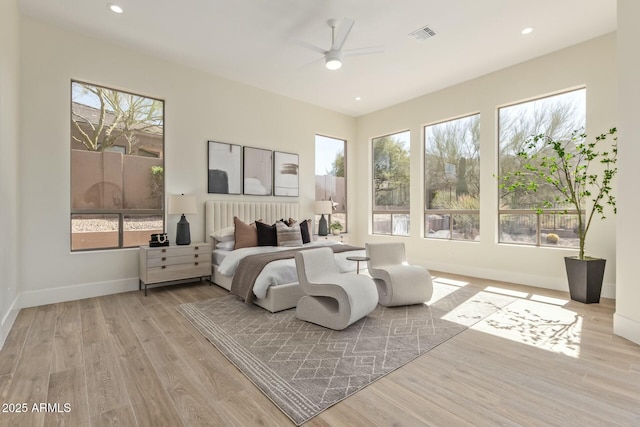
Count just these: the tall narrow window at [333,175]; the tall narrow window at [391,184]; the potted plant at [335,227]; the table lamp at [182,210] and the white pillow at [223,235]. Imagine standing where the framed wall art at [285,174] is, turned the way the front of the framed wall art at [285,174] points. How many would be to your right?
2

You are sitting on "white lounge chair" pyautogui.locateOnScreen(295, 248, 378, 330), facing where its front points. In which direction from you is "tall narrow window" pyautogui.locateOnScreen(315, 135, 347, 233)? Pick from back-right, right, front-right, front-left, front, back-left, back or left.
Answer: back-left

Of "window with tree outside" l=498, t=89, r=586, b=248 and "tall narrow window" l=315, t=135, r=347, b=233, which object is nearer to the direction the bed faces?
the window with tree outside

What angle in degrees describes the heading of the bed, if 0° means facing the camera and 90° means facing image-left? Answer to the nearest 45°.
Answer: approximately 315°

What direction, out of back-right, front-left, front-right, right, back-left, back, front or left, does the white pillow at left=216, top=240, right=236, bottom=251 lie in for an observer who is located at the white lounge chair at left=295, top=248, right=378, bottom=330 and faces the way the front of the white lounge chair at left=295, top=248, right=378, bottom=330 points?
back

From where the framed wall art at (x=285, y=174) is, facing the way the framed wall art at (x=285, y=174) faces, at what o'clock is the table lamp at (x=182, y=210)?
The table lamp is roughly at 3 o'clock from the framed wall art.
